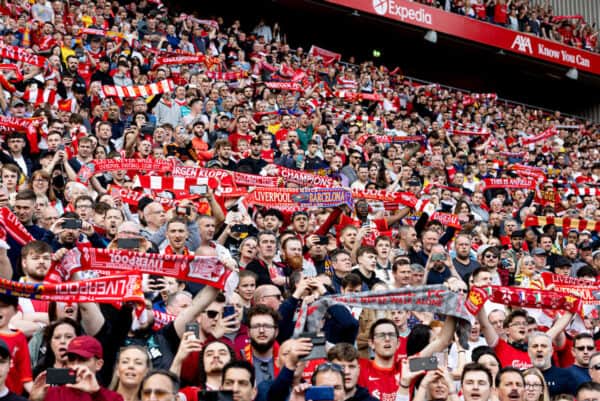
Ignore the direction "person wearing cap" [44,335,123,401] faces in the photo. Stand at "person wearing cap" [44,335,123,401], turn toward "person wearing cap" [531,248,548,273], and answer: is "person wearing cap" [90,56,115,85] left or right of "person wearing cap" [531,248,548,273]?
left

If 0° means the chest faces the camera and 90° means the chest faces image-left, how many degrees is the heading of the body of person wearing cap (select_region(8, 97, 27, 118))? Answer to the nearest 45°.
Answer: approximately 315°

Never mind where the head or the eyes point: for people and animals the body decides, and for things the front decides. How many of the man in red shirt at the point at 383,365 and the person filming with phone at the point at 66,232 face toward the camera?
2

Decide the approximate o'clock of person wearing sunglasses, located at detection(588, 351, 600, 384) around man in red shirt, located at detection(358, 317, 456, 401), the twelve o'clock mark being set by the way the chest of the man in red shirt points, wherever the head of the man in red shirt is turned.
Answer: The person wearing sunglasses is roughly at 8 o'clock from the man in red shirt.

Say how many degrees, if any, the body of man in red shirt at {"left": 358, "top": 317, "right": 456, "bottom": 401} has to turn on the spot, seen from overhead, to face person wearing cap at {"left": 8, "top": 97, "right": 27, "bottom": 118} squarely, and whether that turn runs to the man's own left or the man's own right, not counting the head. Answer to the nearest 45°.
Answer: approximately 135° to the man's own right

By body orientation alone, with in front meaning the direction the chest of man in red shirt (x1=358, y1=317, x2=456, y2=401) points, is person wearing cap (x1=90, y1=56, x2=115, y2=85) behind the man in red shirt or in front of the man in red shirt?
behind

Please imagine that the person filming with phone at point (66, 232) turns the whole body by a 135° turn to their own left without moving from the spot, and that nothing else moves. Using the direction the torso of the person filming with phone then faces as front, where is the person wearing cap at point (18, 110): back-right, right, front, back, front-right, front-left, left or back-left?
front-left

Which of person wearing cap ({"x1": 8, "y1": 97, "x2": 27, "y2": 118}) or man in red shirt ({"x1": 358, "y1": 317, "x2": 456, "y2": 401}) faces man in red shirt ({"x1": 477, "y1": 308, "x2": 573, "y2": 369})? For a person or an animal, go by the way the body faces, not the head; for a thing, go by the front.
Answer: the person wearing cap

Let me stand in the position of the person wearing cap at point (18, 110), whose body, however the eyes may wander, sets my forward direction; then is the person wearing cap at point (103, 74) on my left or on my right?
on my left

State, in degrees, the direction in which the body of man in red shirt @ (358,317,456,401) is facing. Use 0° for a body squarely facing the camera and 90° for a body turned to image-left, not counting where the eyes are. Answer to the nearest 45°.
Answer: approximately 0°
